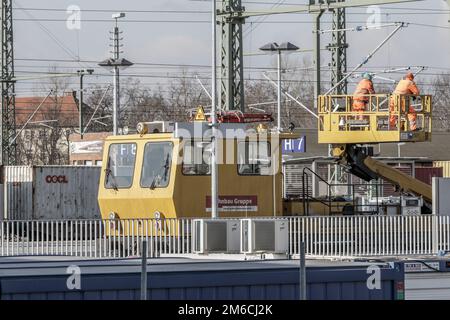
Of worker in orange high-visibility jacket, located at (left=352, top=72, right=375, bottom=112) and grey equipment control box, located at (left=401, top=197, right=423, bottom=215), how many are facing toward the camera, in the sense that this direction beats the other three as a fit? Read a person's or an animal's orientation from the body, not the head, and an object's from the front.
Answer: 1

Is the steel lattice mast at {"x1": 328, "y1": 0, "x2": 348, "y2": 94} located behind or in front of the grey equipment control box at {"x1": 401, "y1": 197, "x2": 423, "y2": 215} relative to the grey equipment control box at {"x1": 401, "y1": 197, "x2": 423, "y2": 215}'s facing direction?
behind

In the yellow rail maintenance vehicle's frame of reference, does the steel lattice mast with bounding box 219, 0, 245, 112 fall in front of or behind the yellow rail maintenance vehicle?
behind

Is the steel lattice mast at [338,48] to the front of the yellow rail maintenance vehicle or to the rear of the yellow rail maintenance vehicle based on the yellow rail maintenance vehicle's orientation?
to the rear

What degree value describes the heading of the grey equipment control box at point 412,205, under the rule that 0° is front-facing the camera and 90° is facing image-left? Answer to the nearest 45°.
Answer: approximately 0°

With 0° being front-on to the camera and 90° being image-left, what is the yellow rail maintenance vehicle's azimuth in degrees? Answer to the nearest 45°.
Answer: approximately 45°
